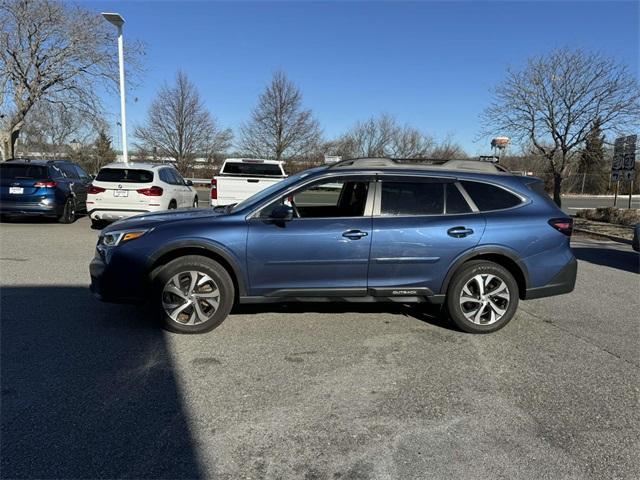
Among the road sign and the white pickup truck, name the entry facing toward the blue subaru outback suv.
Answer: the road sign

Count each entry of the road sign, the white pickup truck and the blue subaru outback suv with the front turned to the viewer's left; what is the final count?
1

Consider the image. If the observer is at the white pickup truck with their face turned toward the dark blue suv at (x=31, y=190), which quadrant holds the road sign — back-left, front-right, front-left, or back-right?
back-right

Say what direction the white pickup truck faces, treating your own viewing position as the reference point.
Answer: facing away from the viewer

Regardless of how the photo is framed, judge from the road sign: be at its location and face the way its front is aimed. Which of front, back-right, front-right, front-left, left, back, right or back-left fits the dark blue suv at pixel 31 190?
front-right

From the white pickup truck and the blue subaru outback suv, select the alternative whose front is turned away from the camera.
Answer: the white pickup truck

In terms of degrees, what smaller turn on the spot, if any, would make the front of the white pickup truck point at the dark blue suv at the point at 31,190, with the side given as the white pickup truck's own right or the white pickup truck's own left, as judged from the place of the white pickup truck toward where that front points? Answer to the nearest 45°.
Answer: approximately 90° to the white pickup truck's own left

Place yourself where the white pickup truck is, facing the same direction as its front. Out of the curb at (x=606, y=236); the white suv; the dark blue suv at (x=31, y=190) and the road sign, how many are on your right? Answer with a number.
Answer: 2

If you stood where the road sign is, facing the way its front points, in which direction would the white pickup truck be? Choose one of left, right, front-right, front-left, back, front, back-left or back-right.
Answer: front-right

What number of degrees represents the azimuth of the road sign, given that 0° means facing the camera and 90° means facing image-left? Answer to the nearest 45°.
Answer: approximately 0°

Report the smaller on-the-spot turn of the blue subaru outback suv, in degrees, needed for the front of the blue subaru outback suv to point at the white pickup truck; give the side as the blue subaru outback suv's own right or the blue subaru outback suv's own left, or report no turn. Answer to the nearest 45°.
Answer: approximately 90° to the blue subaru outback suv's own right

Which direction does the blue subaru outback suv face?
to the viewer's left

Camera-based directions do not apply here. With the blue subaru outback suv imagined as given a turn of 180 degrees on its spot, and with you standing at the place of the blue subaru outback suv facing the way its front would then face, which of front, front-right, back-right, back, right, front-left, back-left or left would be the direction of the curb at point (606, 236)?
front-left
